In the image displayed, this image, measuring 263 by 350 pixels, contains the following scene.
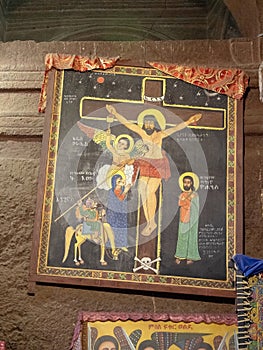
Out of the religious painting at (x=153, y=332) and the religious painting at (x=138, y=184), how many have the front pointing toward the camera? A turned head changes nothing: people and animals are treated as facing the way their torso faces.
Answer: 2

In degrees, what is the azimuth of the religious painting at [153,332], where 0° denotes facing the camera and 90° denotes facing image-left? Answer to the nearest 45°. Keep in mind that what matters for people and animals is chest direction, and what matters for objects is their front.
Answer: approximately 0°

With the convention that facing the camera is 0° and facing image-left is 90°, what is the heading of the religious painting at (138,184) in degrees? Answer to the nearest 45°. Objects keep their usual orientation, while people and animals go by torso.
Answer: approximately 0°

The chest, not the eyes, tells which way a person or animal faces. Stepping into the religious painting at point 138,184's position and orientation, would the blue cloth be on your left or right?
on your left

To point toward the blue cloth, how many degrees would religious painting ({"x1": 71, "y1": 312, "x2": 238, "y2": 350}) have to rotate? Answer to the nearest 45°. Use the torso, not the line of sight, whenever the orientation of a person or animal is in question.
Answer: approximately 90° to its left
